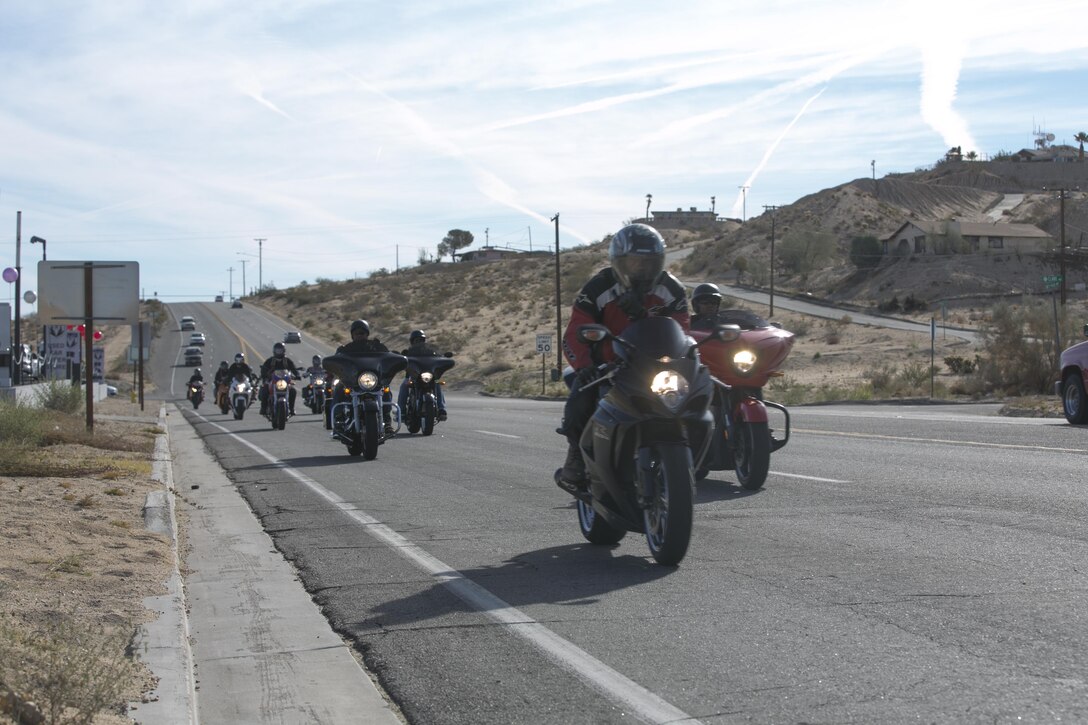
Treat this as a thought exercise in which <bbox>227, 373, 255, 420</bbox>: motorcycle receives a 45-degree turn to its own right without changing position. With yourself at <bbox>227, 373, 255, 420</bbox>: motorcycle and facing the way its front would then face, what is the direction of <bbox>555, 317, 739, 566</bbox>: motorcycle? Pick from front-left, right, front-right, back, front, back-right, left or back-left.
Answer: front-left

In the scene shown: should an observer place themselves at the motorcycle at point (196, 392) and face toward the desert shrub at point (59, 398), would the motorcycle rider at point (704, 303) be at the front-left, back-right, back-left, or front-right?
front-left

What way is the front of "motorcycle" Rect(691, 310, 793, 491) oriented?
toward the camera

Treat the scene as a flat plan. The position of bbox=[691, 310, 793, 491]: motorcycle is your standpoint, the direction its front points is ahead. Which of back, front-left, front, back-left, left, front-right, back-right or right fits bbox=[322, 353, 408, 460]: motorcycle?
back-right

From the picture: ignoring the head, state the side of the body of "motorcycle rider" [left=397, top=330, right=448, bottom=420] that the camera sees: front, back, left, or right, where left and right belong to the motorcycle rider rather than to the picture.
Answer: front

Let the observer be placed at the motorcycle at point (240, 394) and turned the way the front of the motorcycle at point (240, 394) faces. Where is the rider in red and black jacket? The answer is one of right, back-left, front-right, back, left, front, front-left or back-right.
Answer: front

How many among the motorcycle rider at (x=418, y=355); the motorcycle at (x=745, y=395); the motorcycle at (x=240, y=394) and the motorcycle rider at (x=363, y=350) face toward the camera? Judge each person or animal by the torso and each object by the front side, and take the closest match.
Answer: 4

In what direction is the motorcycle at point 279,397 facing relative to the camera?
toward the camera

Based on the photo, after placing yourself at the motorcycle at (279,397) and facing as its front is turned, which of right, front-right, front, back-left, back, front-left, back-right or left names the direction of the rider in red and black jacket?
front

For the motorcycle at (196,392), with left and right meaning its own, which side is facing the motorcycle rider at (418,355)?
front

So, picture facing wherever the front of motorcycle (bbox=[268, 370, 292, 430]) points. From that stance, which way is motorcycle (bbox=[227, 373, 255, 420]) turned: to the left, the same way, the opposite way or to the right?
the same way

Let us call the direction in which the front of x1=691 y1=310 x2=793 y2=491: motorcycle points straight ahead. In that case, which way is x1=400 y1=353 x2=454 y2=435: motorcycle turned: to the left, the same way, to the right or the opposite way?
the same way

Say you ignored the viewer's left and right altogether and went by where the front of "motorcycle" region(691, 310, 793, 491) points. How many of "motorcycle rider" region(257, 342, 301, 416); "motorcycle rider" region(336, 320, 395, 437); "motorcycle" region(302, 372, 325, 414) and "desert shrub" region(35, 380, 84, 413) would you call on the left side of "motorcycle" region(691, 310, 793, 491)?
0

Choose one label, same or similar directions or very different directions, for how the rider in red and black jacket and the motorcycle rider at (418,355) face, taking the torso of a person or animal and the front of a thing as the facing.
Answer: same or similar directions

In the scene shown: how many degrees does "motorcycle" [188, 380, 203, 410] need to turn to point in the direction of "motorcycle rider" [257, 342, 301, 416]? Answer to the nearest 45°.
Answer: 0° — it already faces them

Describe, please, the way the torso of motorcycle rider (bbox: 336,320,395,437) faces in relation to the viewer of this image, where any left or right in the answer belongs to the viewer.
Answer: facing the viewer

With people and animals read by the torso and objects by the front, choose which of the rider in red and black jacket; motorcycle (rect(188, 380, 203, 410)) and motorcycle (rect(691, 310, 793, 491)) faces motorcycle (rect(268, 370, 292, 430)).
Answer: motorcycle (rect(188, 380, 203, 410))

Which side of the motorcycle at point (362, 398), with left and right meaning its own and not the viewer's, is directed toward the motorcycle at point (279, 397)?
back

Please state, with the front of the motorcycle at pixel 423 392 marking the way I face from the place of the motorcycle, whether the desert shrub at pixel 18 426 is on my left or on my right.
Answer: on my right

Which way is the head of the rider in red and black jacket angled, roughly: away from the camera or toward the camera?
toward the camera

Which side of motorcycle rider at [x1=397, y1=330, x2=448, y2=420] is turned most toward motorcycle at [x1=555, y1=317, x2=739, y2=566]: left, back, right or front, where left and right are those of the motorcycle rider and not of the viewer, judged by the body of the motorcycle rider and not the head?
front

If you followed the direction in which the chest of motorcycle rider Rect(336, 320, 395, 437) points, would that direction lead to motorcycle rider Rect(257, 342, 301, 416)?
no
